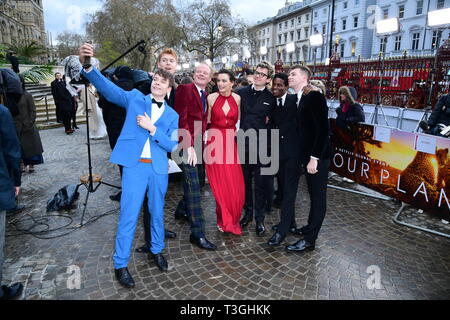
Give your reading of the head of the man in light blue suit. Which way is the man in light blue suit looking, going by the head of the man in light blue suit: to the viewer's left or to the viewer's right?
to the viewer's left

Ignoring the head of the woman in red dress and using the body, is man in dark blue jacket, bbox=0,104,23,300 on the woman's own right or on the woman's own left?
on the woman's own right

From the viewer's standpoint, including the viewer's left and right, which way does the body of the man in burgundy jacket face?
facing the viewer and to the right of the viewer

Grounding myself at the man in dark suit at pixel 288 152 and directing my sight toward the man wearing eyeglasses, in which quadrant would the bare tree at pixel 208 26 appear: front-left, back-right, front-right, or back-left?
front-right

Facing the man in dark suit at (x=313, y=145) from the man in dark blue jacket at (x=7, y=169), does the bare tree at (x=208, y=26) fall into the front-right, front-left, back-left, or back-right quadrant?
front-left

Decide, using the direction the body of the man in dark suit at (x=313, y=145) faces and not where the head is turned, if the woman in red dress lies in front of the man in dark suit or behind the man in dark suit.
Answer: in front

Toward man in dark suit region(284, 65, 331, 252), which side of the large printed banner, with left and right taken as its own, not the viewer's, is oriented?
front

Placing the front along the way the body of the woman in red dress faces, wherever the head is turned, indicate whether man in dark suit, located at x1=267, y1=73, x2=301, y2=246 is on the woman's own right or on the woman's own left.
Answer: on the woman's own left

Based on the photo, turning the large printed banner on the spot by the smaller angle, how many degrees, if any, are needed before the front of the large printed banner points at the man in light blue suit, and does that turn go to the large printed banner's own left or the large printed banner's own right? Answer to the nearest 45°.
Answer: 0° — it already faces them

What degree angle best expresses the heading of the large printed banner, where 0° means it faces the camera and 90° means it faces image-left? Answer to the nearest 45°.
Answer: approximately 45°

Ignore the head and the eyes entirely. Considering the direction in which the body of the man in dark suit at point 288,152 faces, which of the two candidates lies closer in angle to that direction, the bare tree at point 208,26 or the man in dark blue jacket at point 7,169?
the man in dark blue jacket

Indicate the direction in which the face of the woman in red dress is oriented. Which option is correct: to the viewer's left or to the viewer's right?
to the viewer's left

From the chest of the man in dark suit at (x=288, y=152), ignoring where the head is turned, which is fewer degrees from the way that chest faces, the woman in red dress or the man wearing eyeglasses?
the woman in red dress

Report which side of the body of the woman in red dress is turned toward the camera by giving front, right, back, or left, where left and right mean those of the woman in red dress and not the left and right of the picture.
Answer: front
